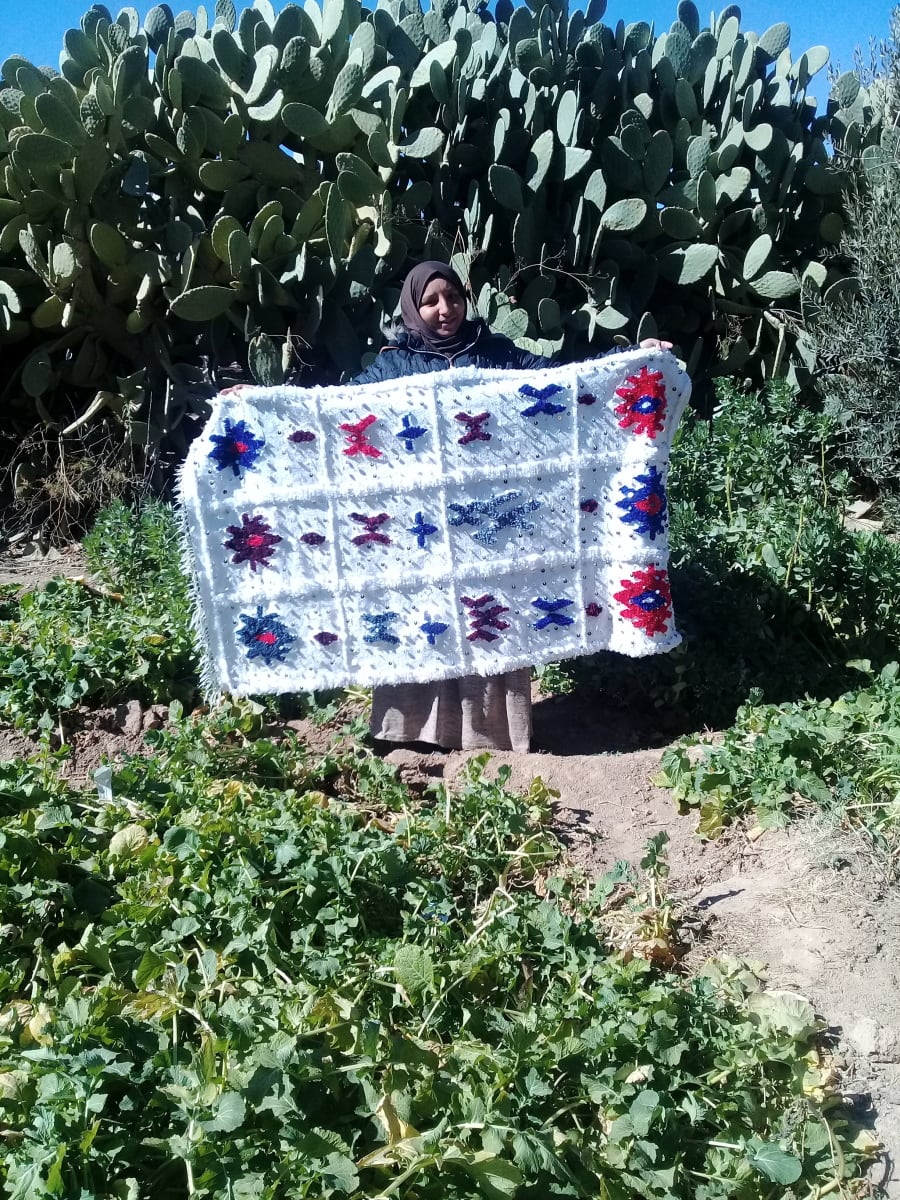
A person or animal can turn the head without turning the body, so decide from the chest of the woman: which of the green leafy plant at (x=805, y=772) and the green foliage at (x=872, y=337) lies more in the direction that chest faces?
the green leafy plant

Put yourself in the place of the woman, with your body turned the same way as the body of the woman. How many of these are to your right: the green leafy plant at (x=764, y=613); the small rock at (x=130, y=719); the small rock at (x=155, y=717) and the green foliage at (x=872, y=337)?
2

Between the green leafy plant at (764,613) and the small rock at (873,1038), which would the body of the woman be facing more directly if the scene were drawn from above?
the small rock

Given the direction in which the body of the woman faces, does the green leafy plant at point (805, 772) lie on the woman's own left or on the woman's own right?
on the woman's own left

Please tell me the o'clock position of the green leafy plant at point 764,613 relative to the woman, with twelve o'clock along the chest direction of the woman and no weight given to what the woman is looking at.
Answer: The green leafy plant is roughly at 8 o'clock from the woman.

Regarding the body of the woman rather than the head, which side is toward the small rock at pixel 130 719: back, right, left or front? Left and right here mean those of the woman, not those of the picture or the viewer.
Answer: right

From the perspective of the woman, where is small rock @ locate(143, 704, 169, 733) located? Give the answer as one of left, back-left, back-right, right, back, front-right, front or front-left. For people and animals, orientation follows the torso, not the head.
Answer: right

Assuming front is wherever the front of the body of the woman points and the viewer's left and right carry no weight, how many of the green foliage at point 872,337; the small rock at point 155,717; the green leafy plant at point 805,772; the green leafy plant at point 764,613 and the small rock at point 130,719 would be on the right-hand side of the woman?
2

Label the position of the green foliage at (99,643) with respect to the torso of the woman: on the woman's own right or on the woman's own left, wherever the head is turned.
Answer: on the woman's own right

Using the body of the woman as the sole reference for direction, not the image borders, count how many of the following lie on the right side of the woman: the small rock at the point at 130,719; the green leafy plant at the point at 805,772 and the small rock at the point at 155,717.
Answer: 2

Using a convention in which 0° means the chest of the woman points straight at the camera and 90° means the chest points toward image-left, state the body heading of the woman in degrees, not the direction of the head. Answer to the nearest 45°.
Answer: approximately 0°

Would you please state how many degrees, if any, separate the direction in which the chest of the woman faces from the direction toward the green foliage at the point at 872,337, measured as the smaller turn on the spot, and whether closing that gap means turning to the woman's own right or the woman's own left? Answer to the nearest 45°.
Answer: approximately 135° to the woman's own left

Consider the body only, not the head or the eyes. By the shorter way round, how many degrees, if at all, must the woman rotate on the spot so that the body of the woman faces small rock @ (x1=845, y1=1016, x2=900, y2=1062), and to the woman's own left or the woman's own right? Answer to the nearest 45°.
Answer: approximately 45° to the woman's own left
